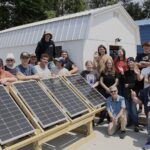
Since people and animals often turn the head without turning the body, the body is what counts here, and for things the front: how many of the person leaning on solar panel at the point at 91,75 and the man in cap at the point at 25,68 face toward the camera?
2

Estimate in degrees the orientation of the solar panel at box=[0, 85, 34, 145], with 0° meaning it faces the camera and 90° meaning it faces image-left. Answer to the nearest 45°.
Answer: approximately 315°

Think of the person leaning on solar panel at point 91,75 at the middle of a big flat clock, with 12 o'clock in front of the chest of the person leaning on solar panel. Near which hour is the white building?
The white building is roughly at 6 o'clock from the person leaning on solar panel.

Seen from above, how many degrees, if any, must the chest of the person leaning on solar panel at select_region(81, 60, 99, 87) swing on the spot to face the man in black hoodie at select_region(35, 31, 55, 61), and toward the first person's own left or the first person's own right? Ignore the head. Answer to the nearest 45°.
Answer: approximately 90° to the first person's own right

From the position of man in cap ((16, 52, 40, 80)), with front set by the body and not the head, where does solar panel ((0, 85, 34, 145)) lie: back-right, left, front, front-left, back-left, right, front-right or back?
front

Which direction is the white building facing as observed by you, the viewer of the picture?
facing the viewer and to the right of the viewer

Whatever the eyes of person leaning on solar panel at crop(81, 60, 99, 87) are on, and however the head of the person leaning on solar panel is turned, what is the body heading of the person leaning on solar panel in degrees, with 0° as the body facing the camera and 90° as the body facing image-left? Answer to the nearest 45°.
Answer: approximately 0°

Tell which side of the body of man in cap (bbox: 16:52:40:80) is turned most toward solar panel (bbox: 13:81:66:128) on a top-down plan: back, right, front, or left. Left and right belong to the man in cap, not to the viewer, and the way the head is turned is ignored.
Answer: front

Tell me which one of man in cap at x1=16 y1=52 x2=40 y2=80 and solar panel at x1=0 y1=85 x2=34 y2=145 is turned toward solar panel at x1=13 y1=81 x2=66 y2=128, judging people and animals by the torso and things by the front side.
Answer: the man in cap

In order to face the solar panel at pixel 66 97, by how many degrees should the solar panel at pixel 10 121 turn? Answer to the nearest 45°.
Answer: approximately 90° to its left

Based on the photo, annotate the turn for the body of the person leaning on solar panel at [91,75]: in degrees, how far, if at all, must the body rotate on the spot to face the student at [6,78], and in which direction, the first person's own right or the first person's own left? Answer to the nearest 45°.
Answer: approximately 45° to the first person's own right

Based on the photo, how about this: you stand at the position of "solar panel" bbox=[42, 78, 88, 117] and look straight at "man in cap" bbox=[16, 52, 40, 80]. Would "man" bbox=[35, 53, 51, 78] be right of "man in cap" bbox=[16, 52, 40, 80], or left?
right

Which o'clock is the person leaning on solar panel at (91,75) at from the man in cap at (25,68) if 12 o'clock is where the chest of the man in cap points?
The person leaning on solar panel is roughly at 8 o'clock from the man in cap.

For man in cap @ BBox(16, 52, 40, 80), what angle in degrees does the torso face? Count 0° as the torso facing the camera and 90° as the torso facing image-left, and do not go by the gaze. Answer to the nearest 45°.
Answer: approximately 0°
